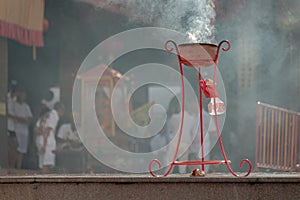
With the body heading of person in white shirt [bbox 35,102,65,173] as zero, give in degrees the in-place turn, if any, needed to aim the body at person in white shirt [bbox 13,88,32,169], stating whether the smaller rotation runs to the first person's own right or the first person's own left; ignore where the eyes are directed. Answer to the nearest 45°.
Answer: approximately 135° to the first person's own left

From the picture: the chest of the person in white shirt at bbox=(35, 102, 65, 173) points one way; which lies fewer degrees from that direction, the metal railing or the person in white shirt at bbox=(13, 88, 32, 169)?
the metal railing

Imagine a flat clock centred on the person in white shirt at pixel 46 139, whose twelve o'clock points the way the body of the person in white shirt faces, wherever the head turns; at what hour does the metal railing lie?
The metal railing is roughly at 1 o'clock from the person in white shirt.

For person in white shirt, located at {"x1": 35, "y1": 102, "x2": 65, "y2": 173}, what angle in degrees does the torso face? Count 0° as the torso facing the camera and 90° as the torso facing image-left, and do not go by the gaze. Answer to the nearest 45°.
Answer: approximately 270°

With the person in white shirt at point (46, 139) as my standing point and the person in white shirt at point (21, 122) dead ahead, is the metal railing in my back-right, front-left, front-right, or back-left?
back-right
